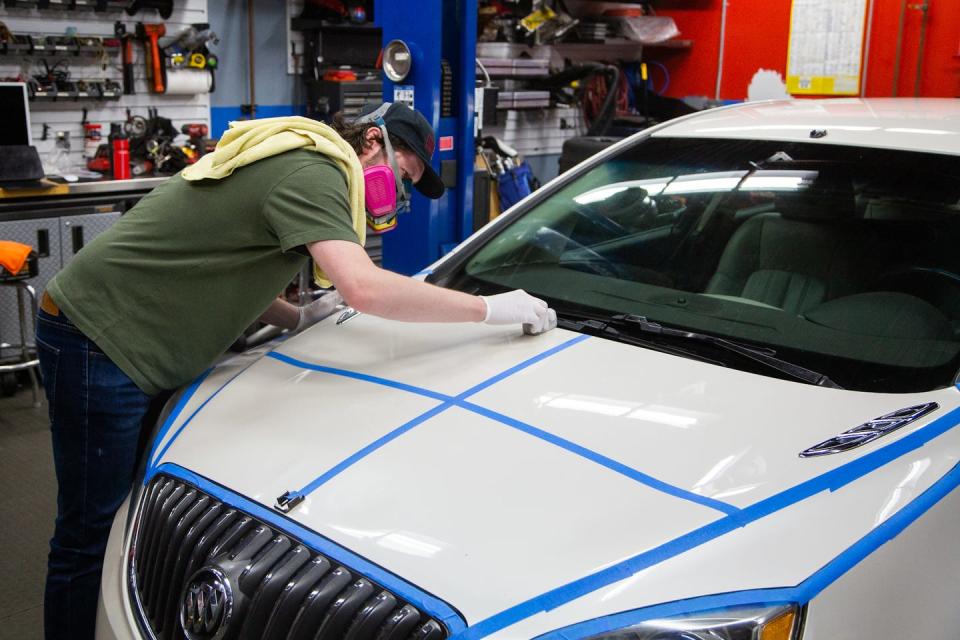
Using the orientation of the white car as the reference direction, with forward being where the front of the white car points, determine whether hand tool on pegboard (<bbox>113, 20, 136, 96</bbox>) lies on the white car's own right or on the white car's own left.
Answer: on the white car's own right

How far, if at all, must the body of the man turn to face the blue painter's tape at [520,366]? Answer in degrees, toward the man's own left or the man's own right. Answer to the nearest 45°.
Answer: approximately 45° to the man's own right

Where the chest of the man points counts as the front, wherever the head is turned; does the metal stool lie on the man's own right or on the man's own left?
on the man's own left

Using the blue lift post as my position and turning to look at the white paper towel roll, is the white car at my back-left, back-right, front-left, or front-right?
back-left

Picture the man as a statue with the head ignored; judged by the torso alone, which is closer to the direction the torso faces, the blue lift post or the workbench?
the blue lift post

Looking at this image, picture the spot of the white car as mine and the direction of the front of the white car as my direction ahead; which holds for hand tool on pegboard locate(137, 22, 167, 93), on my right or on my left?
on my right

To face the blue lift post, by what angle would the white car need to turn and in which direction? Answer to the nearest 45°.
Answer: approximately 135° to its right

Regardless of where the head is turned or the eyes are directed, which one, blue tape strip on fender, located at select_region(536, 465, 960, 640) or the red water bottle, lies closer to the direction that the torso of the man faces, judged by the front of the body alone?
the blue tape strip on fender

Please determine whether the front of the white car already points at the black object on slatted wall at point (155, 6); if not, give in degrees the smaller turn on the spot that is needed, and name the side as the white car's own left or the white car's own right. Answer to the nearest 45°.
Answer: approximately 90° to the white car's own right

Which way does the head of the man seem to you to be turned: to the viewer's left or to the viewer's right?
to the viewer's right

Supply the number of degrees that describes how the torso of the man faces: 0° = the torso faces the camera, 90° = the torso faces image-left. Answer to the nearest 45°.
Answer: approximately 270°

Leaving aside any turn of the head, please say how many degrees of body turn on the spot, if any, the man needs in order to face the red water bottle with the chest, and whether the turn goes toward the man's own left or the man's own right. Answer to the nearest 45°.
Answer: approximately 90° to the man's own left

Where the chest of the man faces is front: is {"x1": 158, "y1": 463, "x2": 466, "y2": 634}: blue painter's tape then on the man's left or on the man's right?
on the man's right

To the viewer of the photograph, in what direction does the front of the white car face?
facing the viewer and to the left of the viewer

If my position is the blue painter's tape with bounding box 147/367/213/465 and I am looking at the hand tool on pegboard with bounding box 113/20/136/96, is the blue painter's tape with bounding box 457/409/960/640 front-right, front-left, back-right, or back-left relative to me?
back-right

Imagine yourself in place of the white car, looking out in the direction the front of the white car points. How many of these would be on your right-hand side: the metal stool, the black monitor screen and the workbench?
3

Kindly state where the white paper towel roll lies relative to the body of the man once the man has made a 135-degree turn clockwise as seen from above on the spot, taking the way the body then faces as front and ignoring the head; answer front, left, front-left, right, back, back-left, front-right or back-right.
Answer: back-right
